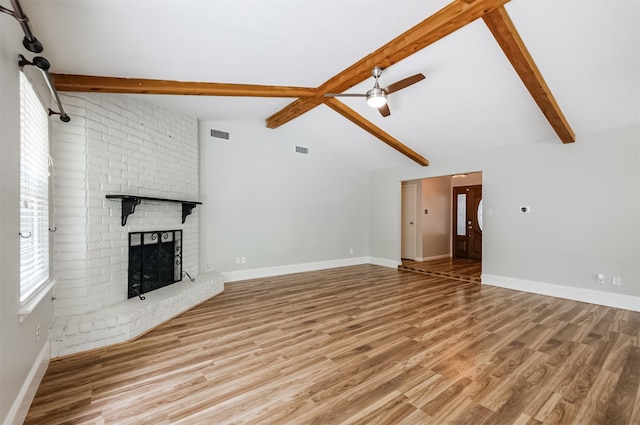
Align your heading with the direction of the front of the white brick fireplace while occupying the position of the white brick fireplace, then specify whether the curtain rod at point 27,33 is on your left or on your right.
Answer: on your right

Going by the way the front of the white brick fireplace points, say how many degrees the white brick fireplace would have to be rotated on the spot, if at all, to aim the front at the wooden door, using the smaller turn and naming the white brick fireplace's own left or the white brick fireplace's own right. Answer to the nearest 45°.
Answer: approximately 45° to the white brick fireplace's own left

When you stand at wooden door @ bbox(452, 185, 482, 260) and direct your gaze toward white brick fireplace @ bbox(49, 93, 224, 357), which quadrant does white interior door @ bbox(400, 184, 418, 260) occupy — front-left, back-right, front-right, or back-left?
front-right

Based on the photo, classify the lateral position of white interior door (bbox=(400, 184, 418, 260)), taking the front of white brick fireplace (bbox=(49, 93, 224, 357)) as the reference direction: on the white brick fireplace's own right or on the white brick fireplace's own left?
on the white brick fireplace's own left

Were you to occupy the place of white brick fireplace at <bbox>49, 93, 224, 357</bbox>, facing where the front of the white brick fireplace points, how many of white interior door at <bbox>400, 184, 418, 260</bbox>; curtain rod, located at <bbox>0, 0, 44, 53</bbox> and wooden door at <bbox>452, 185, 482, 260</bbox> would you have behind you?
0

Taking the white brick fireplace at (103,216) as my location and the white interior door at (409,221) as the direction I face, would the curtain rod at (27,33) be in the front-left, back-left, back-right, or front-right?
back-right

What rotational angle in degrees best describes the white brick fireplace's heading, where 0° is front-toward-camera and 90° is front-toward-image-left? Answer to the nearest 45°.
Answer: approximately 315°
